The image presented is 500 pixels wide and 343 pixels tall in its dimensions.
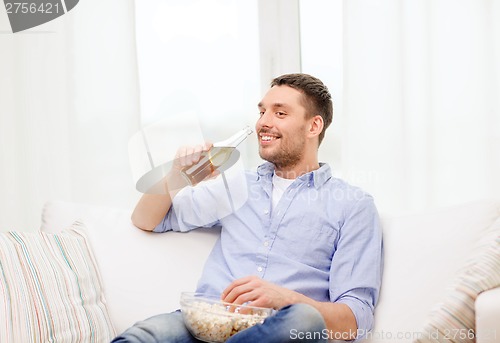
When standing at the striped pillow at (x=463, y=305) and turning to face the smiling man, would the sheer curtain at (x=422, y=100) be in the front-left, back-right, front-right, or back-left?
front-right

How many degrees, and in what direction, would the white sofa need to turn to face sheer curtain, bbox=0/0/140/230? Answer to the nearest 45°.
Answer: approximately 135° to its right

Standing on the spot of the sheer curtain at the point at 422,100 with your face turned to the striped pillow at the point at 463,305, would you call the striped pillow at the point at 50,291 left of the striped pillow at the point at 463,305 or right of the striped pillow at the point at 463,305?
right

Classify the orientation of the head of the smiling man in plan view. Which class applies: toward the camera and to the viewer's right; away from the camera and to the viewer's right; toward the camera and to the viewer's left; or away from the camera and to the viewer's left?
toward the camera and to the viewer's left

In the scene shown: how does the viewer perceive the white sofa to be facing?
facing the viewer

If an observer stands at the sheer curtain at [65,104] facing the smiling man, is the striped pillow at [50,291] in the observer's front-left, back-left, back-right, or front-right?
front-right

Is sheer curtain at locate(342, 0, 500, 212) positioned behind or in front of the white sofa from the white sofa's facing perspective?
behind
